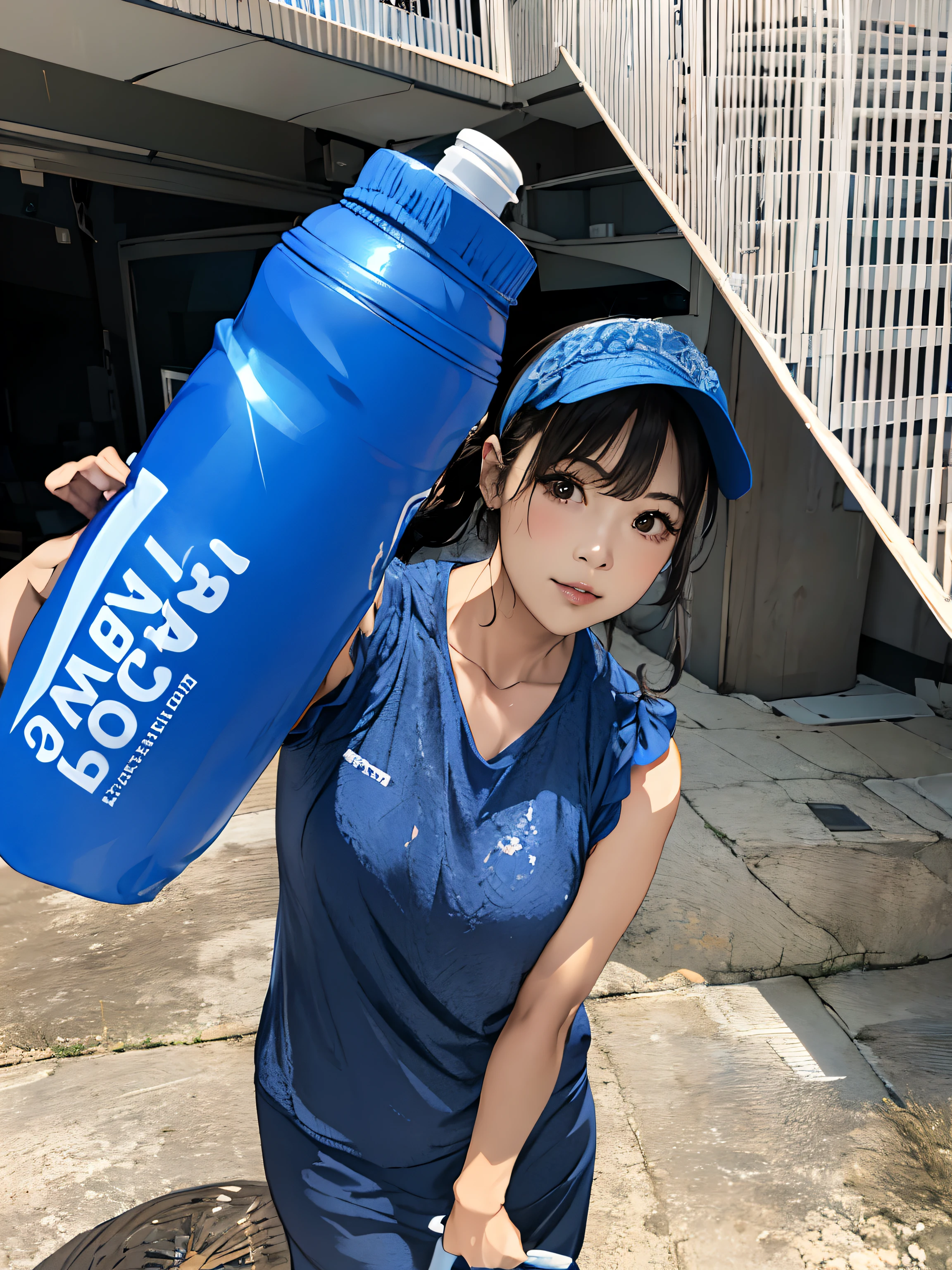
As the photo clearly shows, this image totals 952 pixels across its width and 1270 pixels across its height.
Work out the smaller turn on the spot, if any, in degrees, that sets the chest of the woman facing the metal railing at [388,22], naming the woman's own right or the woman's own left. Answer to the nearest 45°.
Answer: approximately 180°

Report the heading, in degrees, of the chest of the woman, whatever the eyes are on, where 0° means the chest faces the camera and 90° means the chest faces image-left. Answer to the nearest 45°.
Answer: approximately 0°

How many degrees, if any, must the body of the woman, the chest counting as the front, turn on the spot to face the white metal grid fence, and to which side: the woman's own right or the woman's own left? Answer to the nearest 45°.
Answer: approximately 135° to the woman's own left
